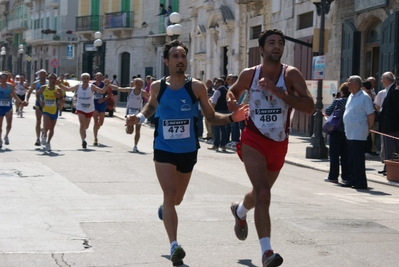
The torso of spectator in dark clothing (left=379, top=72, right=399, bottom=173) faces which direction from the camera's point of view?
to the viewer's left

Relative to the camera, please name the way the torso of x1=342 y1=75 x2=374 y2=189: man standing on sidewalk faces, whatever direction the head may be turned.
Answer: to the viewer's left

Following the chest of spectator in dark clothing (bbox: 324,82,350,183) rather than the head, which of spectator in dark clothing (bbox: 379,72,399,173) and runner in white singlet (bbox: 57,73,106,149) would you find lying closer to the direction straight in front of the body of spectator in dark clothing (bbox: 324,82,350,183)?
the runner in white singlet

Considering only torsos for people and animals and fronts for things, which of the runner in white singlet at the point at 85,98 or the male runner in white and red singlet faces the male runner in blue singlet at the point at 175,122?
the runner in white singlet

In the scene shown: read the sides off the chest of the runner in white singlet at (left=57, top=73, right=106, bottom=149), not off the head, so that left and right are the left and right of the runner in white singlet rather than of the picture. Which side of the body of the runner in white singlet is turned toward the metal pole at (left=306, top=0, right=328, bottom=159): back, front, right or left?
left

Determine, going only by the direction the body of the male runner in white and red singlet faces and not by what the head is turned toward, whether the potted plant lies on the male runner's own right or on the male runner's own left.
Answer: on the male runner's own left

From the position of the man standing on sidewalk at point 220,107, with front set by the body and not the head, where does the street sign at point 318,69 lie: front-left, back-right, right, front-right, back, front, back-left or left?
back-left

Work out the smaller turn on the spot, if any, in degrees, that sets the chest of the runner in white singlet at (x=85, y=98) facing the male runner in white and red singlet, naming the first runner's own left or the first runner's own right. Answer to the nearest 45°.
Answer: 0° — they already face them

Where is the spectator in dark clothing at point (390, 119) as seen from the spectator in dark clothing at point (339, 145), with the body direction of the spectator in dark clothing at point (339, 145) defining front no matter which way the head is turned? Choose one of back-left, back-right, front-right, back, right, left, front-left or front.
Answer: back-right
